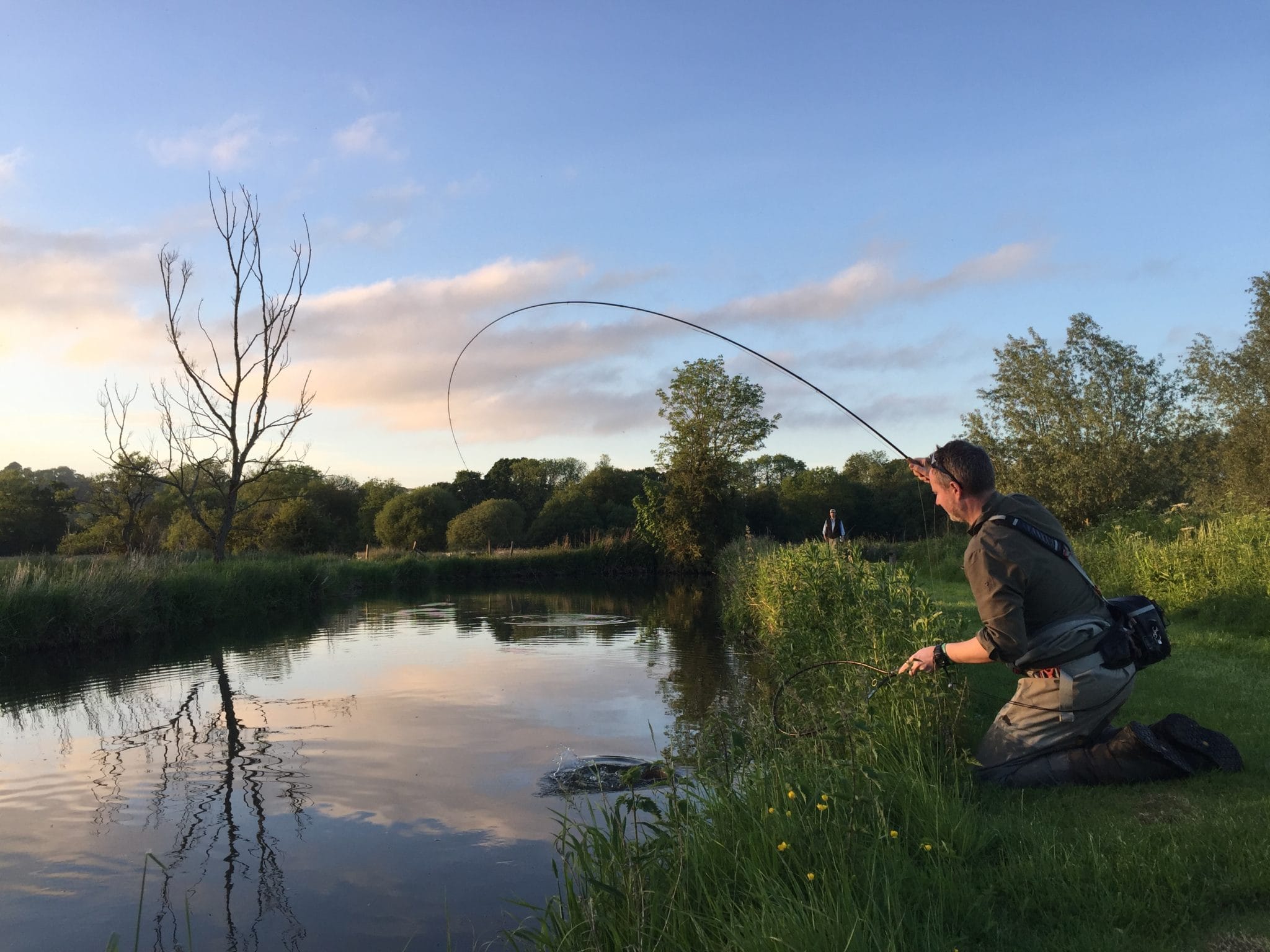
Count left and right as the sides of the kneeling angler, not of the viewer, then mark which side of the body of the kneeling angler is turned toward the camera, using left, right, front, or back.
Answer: left

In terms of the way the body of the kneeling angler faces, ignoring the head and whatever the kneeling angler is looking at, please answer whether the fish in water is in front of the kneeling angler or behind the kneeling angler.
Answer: in front

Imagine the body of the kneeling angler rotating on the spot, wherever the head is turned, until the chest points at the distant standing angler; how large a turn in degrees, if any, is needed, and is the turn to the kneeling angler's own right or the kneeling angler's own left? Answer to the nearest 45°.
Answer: approximately 90° to the kneeling angler's own right

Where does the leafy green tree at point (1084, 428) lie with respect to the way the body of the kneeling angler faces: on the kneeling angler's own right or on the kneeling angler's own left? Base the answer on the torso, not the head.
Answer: on the kneeling angler's own right

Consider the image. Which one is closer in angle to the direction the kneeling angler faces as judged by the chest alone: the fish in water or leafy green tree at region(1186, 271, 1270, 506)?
the fish in water

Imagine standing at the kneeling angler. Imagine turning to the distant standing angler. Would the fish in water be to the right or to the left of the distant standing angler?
left

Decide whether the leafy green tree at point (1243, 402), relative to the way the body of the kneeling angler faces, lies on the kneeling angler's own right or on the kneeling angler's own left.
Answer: on the kneeling angler's own right
